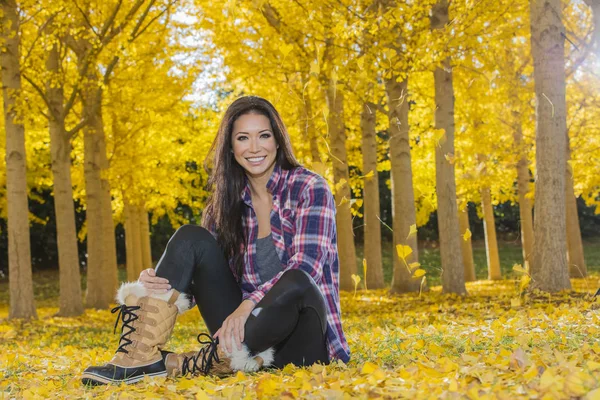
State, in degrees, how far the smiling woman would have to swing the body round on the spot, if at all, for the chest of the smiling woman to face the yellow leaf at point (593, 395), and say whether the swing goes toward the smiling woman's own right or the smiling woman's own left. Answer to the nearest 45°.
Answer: approximately 90° to the smiling woman's own left

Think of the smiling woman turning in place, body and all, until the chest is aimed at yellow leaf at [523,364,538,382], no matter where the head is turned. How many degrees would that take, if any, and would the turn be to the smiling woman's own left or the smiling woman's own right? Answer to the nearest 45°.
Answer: approximately 90° to the smiling woman's own left

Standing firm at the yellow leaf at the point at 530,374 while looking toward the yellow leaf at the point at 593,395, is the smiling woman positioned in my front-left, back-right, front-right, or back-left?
back-right

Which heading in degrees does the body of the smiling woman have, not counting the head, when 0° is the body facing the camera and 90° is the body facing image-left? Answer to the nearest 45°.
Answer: approximately 45°
